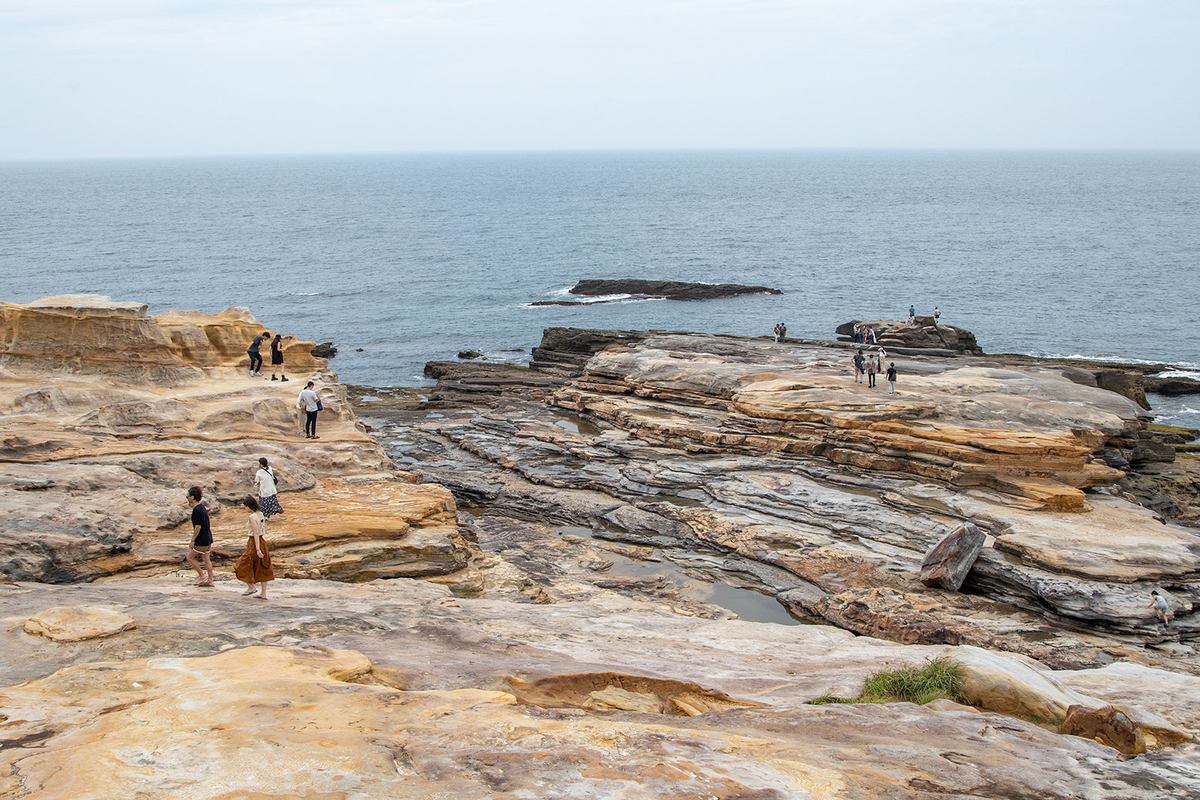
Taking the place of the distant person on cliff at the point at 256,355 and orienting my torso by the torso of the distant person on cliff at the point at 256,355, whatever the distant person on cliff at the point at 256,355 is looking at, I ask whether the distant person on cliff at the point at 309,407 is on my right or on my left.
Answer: on my right

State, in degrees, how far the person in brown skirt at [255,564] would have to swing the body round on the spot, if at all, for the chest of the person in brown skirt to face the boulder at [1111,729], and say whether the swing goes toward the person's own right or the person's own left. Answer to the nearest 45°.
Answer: approximately 135° to the person's own left

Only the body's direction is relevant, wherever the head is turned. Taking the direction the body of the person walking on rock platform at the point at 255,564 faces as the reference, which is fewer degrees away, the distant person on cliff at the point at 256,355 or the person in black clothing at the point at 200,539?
the person in black clothing

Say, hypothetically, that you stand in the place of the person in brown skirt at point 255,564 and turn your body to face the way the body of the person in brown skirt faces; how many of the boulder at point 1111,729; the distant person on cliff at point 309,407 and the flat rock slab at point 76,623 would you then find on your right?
1

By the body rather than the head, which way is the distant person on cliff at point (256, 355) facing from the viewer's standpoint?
to the viewer's right
